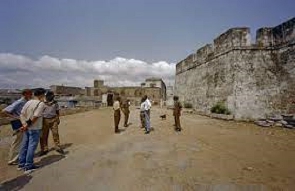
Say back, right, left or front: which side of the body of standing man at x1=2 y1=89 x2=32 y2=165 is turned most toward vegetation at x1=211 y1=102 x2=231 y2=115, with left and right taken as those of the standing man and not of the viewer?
front

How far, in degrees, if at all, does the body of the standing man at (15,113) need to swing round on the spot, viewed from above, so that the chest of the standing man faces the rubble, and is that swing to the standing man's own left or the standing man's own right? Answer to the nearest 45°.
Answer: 0° — they already face it

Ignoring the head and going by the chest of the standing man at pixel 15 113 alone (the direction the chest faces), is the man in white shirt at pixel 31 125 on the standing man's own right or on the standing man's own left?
on the standing man's own right

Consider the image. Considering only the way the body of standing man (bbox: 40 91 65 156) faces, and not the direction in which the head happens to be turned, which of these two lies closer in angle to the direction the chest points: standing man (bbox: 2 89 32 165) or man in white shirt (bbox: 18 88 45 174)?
the man in white shirt

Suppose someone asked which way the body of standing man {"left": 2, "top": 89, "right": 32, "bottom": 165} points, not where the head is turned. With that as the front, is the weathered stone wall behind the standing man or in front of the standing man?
in front

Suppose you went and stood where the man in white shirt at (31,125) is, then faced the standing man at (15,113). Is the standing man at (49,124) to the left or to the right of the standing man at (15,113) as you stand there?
right

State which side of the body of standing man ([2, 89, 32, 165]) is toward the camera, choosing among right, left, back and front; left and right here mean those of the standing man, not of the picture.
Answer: right
